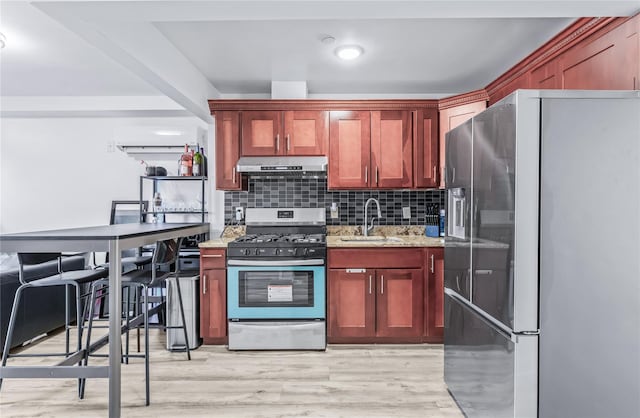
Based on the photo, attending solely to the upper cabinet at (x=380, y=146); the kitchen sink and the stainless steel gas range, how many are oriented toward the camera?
3

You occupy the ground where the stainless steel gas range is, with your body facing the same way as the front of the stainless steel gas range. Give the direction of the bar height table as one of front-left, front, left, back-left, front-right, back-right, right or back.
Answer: front-right

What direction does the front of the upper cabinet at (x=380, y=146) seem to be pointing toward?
toward the camera

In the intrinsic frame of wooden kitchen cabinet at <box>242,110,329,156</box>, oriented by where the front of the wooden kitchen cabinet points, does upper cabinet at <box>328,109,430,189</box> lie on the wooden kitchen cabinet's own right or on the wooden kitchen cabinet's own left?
on the wooden kitchen cabinet's own left

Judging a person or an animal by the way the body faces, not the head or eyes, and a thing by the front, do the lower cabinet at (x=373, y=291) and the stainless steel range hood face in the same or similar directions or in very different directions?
same or similar directions

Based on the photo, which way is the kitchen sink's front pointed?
toward the camera

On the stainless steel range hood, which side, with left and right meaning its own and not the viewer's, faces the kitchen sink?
left

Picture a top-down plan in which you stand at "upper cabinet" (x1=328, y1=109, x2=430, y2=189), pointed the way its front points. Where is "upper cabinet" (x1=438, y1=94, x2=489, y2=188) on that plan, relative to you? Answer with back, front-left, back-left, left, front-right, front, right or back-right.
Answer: left

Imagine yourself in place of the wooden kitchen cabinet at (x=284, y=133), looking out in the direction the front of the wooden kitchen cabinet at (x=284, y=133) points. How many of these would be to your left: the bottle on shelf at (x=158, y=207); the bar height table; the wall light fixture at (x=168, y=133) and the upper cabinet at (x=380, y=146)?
1

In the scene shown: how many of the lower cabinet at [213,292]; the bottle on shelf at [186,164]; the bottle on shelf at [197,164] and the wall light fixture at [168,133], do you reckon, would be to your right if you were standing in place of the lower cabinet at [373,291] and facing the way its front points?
4

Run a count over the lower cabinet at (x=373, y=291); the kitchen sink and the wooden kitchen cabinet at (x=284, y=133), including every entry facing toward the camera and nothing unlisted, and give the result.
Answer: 3
